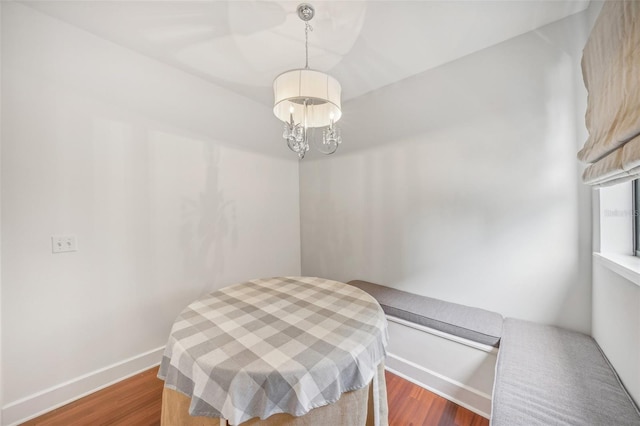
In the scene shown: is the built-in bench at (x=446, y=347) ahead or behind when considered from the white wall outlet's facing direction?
ahead

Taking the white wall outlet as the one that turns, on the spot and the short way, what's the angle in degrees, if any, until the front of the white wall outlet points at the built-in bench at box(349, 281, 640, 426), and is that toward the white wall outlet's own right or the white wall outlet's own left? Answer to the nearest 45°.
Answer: approximately 45° to the white wall outlet's own left

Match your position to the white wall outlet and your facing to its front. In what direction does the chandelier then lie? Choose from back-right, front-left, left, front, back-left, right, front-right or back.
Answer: front-left

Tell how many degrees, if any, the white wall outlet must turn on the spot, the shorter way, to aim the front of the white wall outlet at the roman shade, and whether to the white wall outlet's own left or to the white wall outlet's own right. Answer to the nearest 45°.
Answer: approximately 45° to the white wall outlet's own left

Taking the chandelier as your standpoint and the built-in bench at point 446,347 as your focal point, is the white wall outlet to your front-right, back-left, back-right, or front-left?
back-left

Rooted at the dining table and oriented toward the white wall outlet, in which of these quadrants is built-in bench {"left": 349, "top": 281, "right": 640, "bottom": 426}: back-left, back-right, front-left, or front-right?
back-right

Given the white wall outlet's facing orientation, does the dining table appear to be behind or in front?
in front
